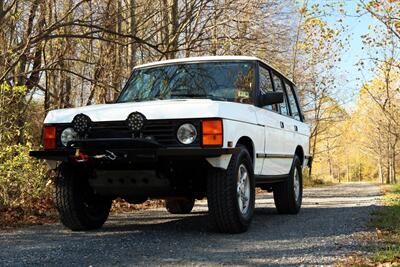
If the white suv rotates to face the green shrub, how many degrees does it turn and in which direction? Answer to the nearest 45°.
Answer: approximately 90° to its right

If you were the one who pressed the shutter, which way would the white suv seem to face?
facing the viewer and to the left of the viewer
